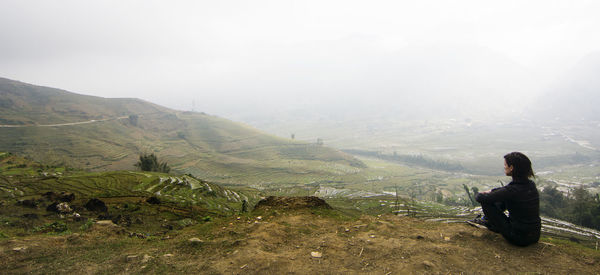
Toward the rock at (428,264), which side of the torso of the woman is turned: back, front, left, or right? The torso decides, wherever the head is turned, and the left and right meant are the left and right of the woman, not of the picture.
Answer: left

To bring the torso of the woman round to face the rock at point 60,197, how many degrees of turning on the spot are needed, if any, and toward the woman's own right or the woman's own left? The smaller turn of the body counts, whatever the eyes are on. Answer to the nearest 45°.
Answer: approximately 45° to the woman's own left

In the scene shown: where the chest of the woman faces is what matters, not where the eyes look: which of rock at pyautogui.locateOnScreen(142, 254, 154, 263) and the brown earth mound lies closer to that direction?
the brown earth mound

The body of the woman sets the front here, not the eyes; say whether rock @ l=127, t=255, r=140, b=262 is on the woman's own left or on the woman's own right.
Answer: on the woman's own left

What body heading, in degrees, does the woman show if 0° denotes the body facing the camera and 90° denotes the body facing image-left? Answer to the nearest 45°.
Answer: approximately 135°

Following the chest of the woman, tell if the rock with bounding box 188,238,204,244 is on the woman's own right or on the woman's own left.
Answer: on the woman's own left

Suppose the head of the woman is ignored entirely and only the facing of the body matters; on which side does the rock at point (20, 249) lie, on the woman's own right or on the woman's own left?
on the woman's own left

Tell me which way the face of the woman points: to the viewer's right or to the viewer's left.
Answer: to the viewer's left
